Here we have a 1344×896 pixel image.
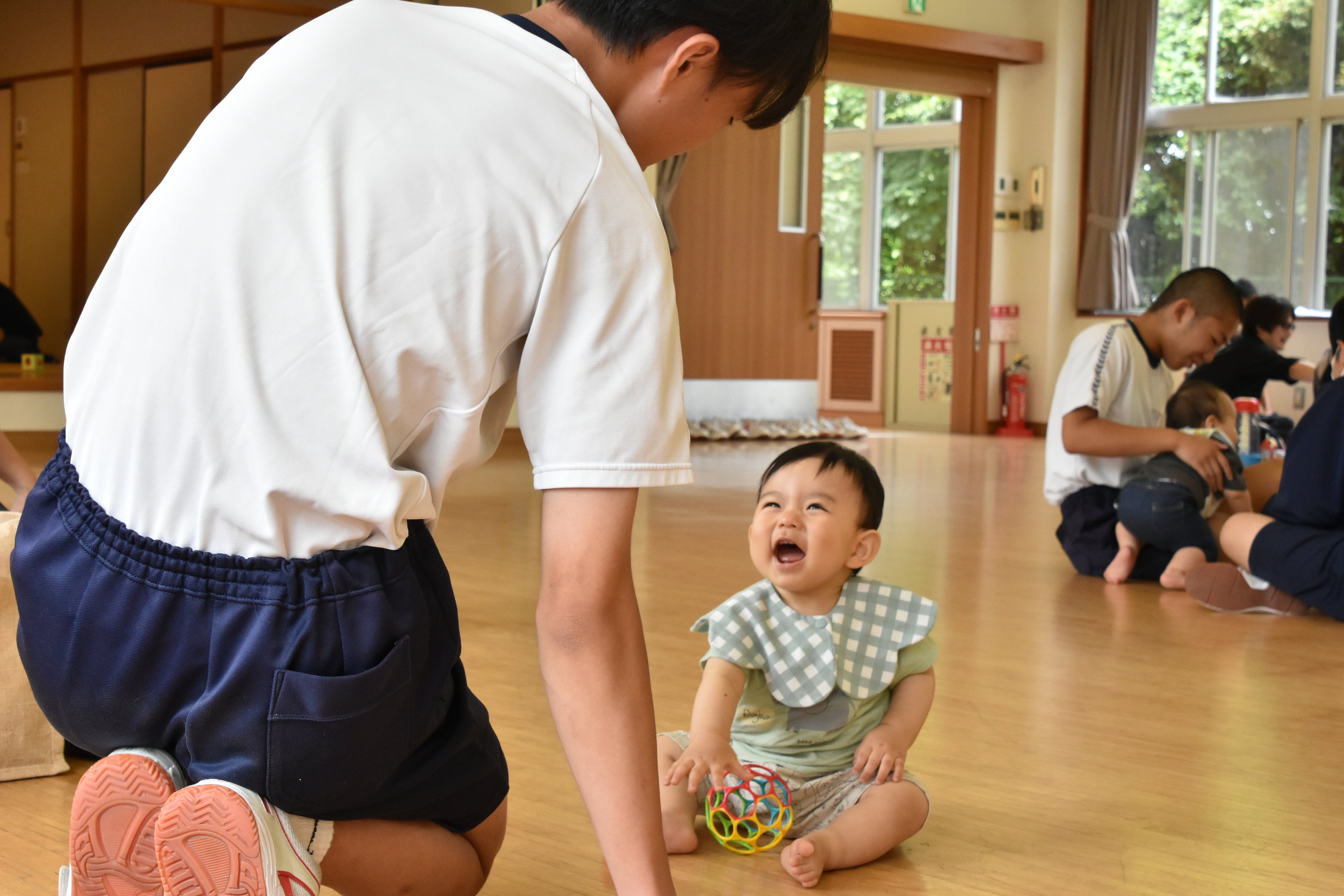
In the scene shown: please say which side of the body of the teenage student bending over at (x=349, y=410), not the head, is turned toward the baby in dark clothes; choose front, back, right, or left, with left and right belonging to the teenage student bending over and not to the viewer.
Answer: front

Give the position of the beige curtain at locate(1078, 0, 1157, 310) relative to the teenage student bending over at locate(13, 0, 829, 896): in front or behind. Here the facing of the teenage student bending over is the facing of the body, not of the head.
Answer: in front

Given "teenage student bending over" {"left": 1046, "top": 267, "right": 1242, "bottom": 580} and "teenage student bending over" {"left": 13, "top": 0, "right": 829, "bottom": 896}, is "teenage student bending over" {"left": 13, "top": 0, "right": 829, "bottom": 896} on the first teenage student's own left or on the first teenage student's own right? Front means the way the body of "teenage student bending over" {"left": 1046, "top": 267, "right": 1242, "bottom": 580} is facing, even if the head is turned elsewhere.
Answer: on the first teenage student's own right

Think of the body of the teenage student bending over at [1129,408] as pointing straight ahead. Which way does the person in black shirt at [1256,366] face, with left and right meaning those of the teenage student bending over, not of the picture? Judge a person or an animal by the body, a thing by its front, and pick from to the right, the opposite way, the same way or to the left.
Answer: the same way

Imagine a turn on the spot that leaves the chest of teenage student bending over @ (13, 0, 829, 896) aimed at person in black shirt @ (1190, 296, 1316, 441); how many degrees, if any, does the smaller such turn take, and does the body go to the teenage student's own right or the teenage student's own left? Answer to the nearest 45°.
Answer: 0° — they already face them

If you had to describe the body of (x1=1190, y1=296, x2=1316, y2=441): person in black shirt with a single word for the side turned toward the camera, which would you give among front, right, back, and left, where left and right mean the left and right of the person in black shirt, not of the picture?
right

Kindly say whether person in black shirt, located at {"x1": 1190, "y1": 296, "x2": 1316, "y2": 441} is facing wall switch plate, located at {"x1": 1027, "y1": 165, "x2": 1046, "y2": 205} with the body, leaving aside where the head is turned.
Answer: no

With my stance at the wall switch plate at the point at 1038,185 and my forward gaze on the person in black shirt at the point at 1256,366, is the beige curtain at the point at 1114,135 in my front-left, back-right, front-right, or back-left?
front-left

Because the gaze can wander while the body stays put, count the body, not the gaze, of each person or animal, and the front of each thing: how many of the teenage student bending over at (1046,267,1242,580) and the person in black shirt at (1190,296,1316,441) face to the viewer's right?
2

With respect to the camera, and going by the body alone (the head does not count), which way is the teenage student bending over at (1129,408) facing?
to the viewer's right

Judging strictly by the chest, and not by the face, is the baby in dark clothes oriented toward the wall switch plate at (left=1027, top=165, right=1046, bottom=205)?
no
